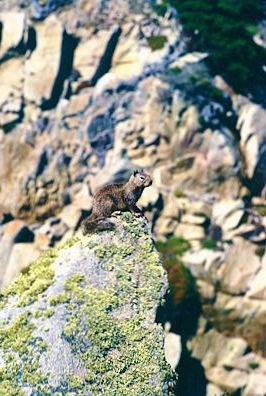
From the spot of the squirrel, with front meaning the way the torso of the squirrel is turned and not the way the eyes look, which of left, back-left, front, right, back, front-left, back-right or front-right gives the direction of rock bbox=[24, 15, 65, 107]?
left

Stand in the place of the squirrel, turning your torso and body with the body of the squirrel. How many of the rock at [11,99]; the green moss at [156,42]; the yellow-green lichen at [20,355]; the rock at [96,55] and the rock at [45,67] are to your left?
4

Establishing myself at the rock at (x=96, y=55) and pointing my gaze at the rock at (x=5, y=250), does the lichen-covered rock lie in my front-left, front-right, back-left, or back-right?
front-left

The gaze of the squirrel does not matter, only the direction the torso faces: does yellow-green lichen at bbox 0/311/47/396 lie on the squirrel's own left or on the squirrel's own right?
on the squirrel's own right

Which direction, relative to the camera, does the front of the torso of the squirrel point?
to the viewer's right

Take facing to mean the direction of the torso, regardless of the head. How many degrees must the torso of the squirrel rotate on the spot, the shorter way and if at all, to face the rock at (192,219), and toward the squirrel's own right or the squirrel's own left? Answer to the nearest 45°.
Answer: approximately 90° to the squirrel's own left

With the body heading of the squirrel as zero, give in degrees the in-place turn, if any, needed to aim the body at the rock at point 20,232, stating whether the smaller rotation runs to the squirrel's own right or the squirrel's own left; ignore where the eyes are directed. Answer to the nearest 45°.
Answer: approximately 90° to the squirrel's own left
